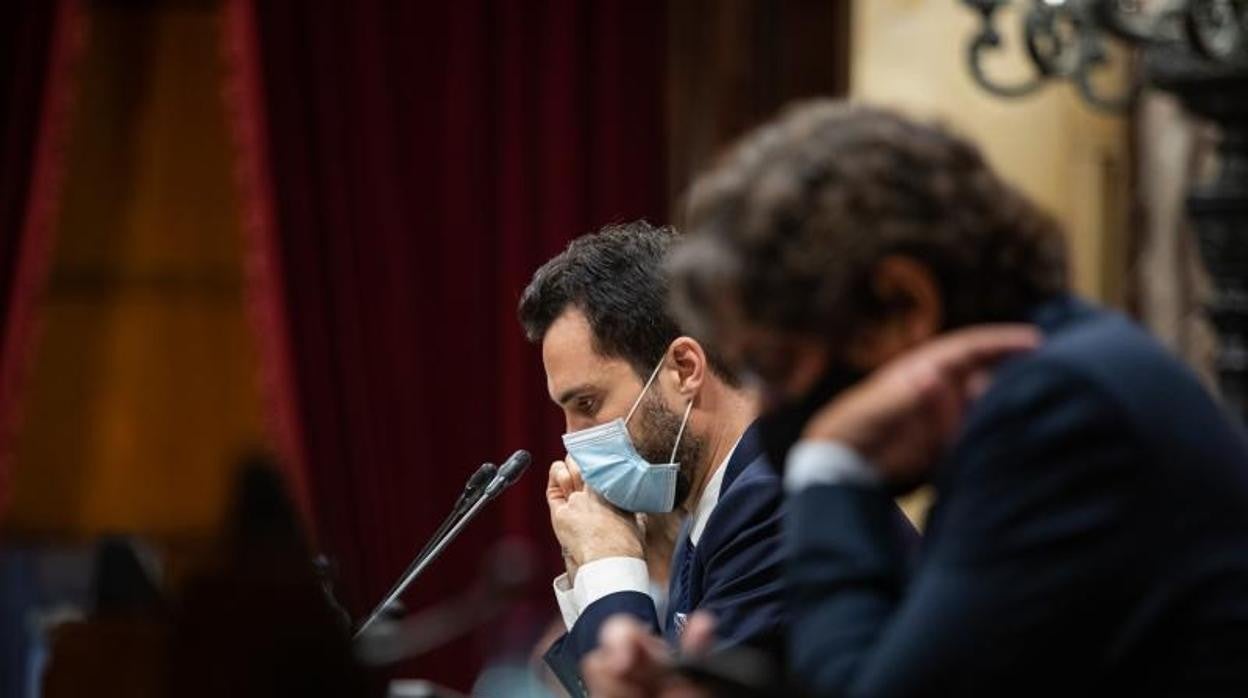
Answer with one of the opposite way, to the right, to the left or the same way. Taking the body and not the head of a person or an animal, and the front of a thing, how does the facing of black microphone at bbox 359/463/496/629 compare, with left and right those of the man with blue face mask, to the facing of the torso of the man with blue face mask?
the opposite way

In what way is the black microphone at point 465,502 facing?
to the viewer's right

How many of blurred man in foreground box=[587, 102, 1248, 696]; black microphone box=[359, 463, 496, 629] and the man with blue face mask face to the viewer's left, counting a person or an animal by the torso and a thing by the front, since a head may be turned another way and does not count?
2

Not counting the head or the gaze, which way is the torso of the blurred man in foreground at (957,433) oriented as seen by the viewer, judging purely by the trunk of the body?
to the viewer's left

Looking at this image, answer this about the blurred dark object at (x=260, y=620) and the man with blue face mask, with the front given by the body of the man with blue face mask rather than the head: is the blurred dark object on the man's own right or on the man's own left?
on the man's own left

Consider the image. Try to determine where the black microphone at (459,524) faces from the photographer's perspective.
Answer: facing to the right of the viewer

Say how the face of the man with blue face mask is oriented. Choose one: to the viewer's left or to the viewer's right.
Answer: to the viewer's left

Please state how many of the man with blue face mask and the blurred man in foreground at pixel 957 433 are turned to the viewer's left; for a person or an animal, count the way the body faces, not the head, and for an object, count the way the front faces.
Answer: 2

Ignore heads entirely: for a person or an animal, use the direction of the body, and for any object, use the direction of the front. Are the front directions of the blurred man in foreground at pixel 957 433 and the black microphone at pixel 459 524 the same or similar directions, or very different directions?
very different directions

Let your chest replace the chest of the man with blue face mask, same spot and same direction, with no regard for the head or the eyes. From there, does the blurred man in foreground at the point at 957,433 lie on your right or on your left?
on your left

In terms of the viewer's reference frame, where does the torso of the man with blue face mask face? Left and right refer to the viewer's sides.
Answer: facing to the left of the viewer

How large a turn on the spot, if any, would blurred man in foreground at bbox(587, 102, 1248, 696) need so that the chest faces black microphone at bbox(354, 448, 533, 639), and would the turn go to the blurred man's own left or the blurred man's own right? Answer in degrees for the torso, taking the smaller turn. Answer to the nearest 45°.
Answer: approximately 45° to the blurred man's own right
